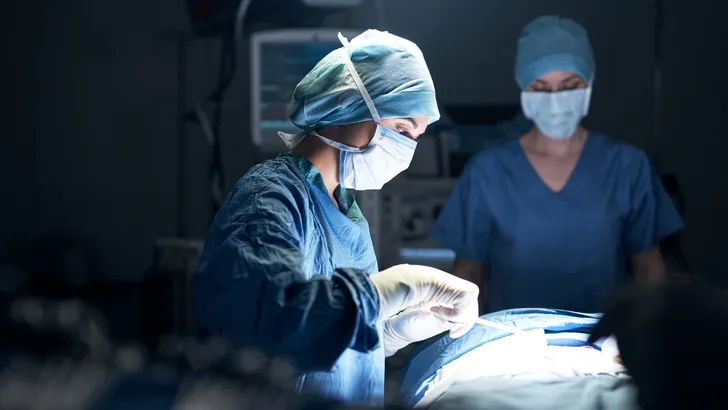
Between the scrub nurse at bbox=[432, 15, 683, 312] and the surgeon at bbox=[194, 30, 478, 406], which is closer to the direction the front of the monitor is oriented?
the surgeon

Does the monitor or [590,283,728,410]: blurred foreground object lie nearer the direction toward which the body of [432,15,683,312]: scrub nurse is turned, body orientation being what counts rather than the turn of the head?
the blurred foreground object

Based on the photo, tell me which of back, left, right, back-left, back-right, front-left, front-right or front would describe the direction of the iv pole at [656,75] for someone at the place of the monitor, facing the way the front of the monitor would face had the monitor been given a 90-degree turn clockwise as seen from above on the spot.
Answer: back

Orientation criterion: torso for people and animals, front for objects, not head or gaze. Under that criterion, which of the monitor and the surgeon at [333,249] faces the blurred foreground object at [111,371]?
the monitor

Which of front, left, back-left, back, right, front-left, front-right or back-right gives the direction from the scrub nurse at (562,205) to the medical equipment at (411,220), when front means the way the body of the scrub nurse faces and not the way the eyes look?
back-right

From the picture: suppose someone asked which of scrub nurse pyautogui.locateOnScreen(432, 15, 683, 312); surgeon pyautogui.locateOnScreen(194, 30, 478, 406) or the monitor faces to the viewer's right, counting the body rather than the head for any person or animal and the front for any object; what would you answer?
the surgeon

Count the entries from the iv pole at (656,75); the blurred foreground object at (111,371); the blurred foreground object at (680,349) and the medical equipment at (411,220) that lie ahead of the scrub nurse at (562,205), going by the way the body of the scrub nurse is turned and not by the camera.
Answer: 2

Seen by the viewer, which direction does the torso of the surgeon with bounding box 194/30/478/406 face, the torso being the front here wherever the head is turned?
to the viewer's right

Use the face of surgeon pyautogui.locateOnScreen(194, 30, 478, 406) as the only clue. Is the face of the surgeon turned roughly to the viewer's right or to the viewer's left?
to the viewer's right

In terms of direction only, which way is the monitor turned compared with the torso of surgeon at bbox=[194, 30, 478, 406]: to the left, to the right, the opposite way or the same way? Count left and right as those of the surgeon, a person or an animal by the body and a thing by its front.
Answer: to the right

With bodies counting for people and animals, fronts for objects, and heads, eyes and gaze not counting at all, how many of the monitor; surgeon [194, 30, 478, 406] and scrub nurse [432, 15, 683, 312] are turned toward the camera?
2

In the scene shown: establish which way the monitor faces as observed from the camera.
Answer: facing the viewer

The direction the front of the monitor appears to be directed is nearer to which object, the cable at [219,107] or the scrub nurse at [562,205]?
the scrub nurse

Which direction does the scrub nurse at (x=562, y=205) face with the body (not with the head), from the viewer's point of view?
toward the camera

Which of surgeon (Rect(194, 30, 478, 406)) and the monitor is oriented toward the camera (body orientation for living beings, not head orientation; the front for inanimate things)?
the monitor
